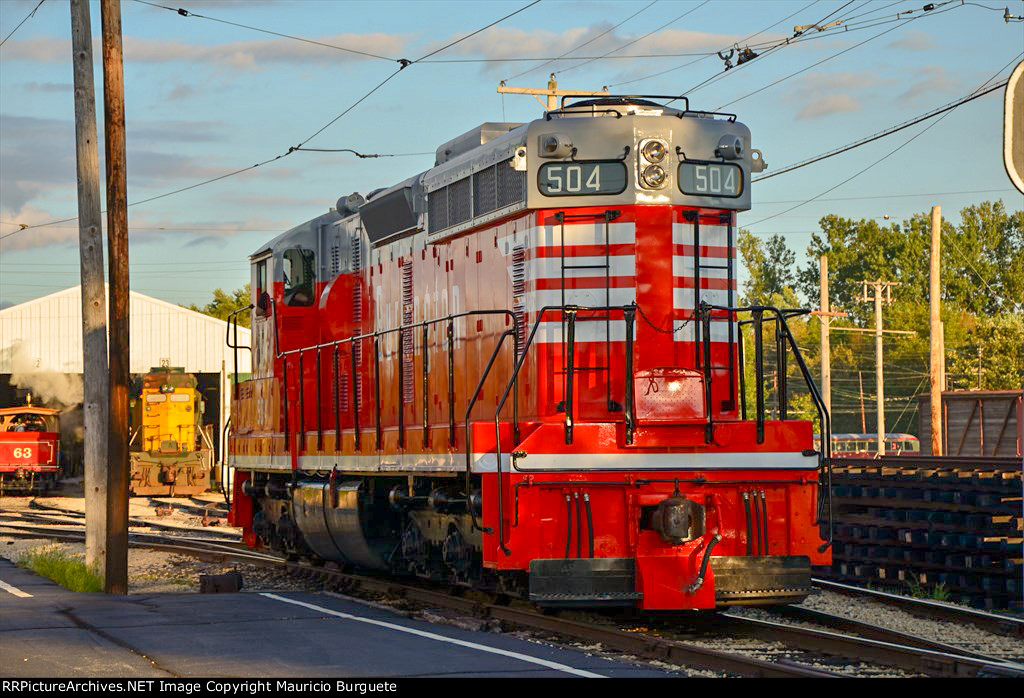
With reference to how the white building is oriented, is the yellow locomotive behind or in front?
in front

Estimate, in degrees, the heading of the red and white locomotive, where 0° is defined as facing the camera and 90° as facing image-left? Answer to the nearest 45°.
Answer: approximately 315°

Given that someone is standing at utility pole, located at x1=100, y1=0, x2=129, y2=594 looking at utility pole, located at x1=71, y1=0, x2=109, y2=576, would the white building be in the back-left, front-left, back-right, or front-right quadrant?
front-right

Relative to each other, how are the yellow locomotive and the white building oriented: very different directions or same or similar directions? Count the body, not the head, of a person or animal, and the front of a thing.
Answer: same or similar directions

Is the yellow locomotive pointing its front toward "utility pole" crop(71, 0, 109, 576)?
yes

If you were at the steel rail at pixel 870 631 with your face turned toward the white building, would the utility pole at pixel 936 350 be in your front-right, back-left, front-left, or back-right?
front-right

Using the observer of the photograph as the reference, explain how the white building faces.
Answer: facing the viewer

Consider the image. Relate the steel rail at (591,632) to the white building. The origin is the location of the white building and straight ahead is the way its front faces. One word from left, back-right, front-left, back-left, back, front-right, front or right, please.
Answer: front

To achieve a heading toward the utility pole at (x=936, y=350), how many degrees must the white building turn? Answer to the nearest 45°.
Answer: approximately 45° to its left

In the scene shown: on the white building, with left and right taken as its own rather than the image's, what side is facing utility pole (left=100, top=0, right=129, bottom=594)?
front

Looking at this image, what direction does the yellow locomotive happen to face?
toward the camera

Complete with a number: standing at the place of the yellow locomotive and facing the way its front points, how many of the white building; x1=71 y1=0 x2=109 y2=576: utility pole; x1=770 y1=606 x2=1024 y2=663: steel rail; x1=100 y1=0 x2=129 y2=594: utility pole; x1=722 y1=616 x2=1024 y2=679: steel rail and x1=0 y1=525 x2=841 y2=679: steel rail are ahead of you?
5

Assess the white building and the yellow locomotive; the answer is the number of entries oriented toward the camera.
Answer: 2
